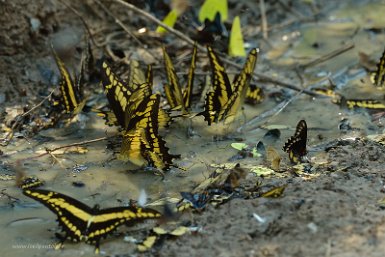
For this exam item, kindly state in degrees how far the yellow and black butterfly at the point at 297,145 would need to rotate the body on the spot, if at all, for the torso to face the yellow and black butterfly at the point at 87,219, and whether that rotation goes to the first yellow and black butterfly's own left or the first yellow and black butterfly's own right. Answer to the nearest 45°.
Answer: approximately 135° to the first yellow and black butterfly's own right

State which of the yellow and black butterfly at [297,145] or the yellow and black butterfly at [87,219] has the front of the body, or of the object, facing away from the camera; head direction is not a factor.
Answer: the yellow and black butterfly at [87,219]

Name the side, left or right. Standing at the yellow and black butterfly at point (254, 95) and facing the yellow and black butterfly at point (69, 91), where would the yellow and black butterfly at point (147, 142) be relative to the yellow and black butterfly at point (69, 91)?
left

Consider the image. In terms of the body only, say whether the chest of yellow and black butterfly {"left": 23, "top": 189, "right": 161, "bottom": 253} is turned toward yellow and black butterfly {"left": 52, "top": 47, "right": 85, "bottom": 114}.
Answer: yes

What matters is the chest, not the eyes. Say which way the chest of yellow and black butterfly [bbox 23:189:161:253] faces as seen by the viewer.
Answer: away from the camera
